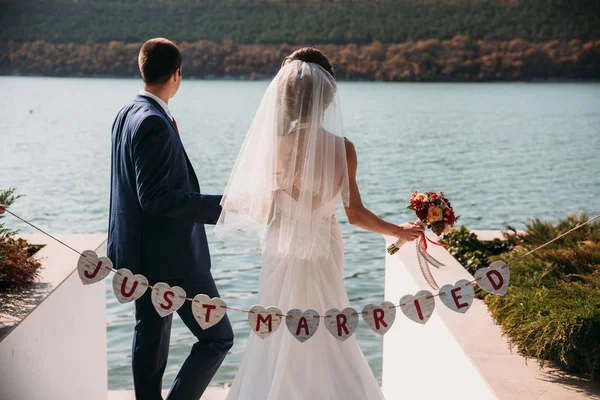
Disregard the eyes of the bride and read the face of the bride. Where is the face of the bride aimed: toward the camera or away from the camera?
away from the camera

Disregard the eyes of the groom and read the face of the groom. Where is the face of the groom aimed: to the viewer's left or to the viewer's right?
to the viewer's right

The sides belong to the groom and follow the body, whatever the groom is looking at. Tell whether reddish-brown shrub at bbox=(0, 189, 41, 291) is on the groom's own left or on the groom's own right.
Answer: on the groom's own left

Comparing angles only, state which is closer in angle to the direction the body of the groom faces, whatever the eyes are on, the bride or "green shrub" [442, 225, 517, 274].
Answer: the green shrub

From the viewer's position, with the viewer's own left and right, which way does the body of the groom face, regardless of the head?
facing away from the viewer and to the right of the viewer

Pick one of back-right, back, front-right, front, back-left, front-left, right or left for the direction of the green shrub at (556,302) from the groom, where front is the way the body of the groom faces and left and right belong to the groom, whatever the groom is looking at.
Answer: front-right

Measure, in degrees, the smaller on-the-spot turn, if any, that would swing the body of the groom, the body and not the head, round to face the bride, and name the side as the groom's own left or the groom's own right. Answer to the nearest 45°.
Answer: approximately 45° to the groom's own right
